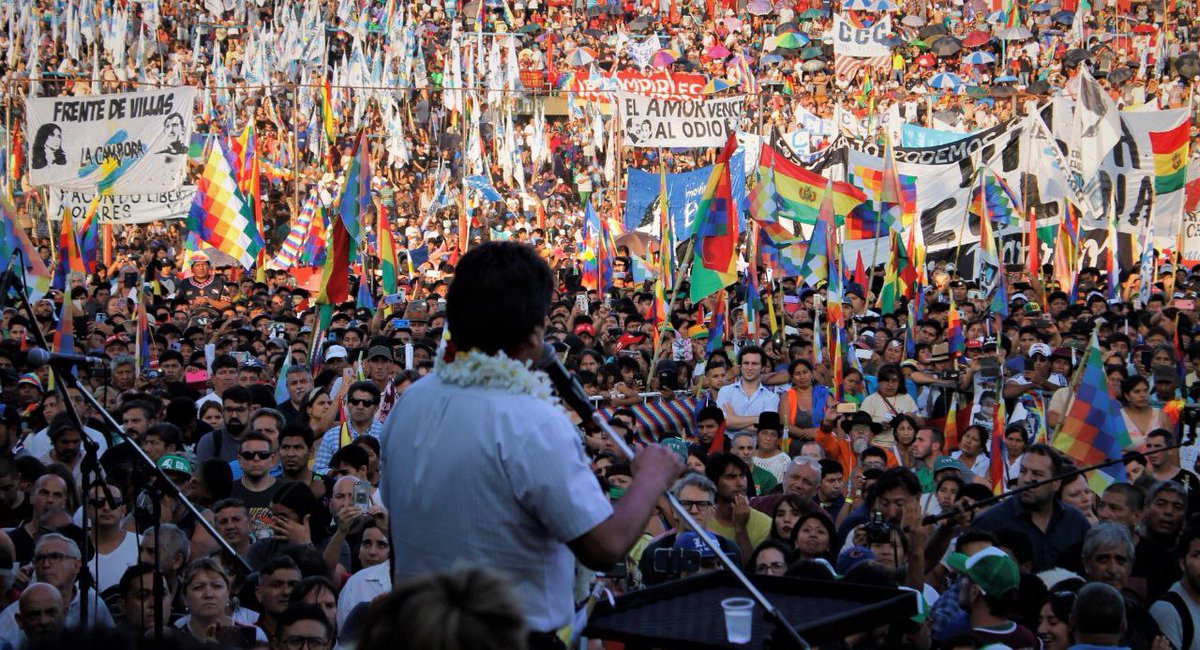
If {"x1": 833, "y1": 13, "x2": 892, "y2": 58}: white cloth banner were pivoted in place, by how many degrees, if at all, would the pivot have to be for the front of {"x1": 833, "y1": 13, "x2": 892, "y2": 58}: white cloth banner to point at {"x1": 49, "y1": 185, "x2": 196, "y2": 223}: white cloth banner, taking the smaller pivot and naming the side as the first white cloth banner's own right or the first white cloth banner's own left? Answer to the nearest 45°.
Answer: approximately 45° to the first white cloth banner's own right

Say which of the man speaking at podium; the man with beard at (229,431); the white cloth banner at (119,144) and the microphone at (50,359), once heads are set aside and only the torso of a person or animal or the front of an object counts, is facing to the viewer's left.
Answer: the microphone

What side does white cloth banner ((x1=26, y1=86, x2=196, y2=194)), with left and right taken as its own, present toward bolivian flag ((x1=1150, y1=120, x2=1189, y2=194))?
left

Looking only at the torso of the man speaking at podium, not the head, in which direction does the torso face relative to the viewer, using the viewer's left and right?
facing away from the viewer and to the right of the viewer

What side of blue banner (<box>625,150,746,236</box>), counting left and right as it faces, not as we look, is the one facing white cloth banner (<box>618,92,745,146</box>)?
back

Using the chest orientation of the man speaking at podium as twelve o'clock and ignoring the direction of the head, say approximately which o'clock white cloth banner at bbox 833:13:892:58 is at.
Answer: The white cloth banner is roughly at 11 o'clock from the man speaking at podium.

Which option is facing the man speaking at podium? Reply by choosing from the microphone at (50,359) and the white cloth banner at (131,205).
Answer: the white cloth banner

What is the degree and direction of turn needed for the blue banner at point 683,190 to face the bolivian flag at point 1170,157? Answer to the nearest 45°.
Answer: approximately 90° to its left

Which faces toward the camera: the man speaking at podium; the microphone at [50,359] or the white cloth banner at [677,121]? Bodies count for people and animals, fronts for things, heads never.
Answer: the white cloth banner

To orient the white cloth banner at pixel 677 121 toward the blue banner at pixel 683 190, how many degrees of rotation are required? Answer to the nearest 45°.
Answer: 0° — it already faces it

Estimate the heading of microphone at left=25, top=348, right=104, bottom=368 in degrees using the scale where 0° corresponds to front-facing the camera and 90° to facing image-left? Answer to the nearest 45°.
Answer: approximately 90°
